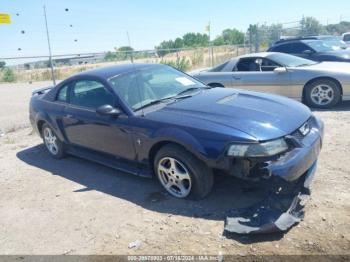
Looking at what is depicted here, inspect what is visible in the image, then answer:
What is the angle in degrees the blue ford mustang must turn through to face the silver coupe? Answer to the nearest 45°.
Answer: approximately 90° to its left

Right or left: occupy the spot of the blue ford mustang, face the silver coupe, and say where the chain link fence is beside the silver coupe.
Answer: left

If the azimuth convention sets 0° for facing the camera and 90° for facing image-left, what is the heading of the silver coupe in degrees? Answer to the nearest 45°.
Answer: approximately 270°

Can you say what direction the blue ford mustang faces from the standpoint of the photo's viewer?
facing the viewer and to the right of the viewer

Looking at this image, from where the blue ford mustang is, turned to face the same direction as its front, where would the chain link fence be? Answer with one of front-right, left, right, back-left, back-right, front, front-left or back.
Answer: back-left

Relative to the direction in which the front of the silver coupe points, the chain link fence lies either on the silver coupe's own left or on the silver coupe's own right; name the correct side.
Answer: on the silver coupe's own left
